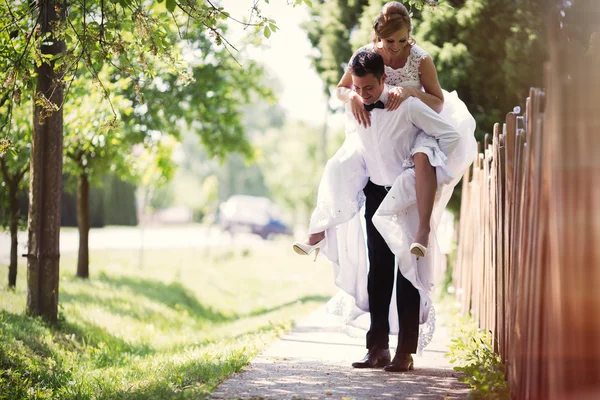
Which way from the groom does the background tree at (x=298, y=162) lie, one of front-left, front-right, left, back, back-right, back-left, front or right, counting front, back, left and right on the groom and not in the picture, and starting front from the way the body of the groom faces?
back-right

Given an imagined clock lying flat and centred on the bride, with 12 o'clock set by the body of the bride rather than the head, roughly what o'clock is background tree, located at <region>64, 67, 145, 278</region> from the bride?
The background tree is roughly at 5 o'clock from the bride.

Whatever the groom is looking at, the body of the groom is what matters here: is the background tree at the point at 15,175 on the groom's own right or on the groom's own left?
on the groom's own right

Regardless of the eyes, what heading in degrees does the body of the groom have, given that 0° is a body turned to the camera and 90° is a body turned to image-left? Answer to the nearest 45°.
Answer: approximately 45°

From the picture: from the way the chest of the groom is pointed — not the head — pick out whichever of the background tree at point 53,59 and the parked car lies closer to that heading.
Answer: the background tree

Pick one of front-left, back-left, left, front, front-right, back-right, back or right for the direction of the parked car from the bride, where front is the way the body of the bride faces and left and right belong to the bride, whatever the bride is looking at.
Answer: back-right

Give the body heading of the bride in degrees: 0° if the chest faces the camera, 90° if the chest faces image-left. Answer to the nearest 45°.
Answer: approximately 45°

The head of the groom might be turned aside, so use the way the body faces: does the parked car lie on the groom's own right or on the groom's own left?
on the groom's own right

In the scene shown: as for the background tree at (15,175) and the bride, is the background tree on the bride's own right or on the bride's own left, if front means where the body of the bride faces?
on the bride's own right
